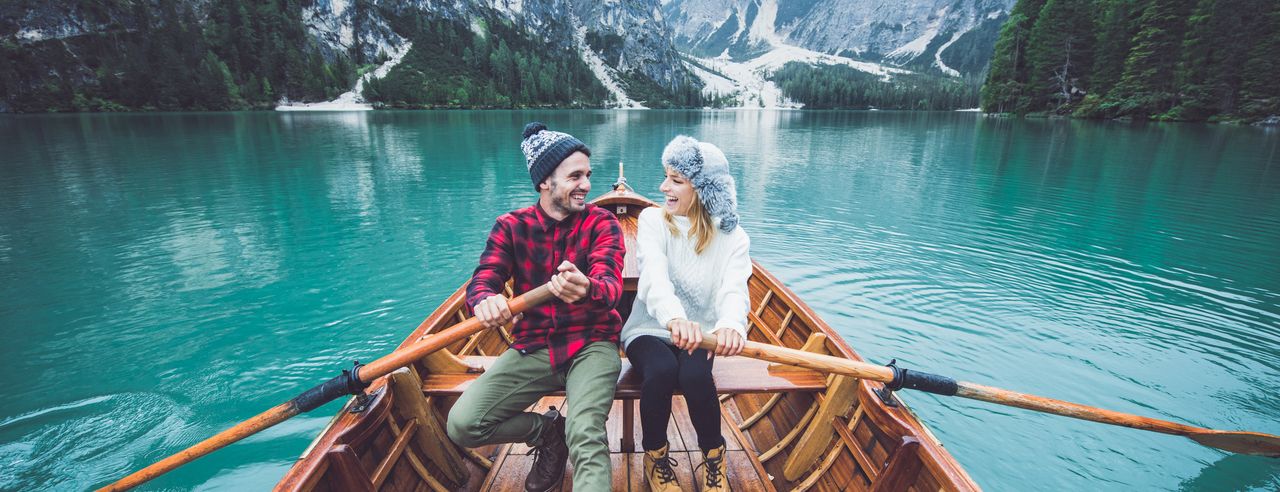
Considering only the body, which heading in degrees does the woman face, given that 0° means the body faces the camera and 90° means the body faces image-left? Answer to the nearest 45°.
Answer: approximately 0°

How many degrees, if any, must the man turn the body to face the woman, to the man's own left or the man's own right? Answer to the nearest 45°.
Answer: approximately 90° to the man's own left

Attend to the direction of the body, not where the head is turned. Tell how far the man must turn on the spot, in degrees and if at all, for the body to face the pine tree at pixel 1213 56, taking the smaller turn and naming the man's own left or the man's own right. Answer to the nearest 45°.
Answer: approximately 135° to the man's own left

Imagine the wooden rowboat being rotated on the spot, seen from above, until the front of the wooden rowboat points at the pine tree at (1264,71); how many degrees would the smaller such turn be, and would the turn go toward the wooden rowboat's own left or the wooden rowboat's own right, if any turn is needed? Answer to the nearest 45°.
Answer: approximately 45° to the wooden rowboat's own right

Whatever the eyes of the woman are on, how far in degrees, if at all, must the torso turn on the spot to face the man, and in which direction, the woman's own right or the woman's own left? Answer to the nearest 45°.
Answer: approximately 90° to the woman's own right

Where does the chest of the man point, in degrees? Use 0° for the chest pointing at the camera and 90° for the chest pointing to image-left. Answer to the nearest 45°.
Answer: approximately 0°

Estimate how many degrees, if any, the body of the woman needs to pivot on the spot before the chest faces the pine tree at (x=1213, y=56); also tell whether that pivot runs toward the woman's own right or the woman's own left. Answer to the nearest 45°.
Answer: approximately 135° to the woman's own left

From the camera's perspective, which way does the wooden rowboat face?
away from the camera
